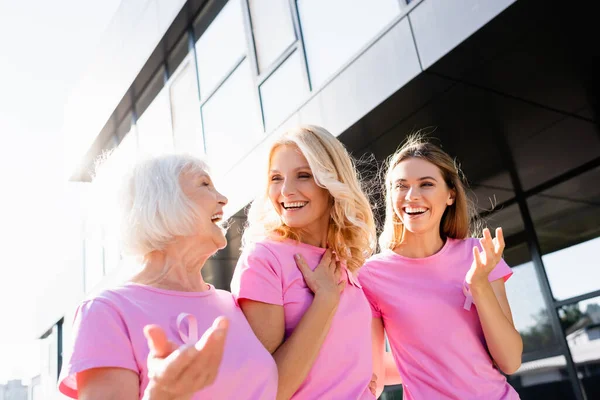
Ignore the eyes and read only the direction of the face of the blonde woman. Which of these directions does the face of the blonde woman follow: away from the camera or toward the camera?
toward the camera

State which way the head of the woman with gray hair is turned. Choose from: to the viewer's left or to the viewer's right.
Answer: to the viewer's right

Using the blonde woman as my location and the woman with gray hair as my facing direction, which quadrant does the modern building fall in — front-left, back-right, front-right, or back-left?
back-right

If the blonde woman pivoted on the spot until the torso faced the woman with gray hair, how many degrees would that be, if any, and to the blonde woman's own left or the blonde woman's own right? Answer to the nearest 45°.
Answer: approximately 90° to the blonde woman's own right

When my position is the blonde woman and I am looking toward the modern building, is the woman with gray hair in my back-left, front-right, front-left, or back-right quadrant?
back-left

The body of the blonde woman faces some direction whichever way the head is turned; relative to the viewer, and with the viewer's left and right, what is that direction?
facing the viewer and to the right of the viewer
